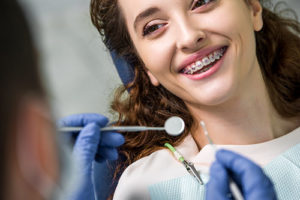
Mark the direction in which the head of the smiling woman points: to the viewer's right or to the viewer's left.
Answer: to the viewer's left

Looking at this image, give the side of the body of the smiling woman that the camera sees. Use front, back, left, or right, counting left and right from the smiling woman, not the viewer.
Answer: front
